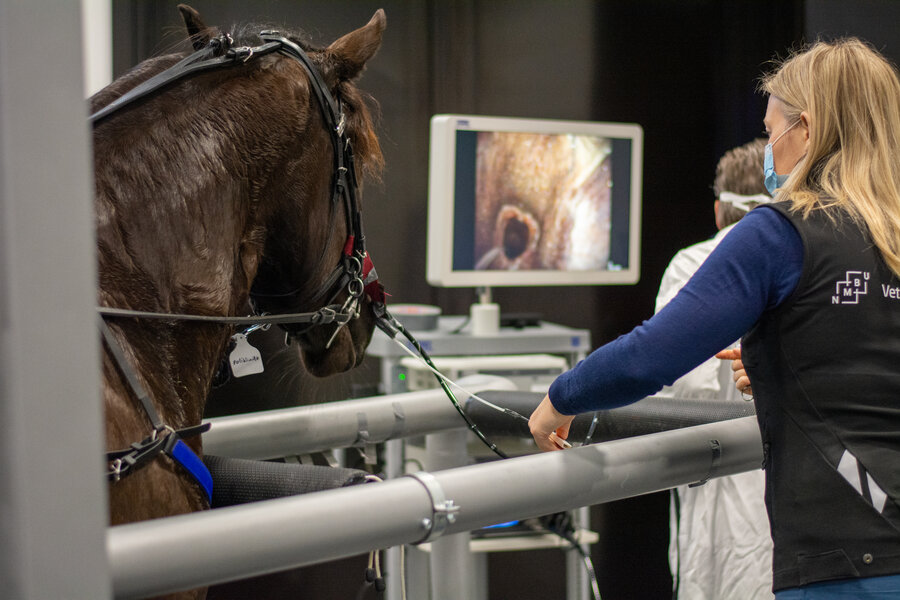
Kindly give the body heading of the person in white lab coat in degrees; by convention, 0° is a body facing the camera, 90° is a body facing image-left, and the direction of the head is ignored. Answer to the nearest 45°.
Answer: approximately 180°

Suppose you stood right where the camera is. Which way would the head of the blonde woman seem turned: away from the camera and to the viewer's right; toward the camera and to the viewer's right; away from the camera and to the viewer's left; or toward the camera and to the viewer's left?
away from the camera and to the viewer's left

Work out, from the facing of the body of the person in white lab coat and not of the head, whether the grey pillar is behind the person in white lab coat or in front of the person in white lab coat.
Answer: behind

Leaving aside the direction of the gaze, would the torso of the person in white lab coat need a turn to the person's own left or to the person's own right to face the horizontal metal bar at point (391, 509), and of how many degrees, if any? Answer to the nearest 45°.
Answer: approximately 180°

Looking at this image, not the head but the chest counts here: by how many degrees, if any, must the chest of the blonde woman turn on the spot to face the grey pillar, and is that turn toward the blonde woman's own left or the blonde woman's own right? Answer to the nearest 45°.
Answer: approximately 90° to the blonde woman's own left

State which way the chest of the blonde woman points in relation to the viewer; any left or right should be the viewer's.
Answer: facing away from the viewer and to the left of the viewer
